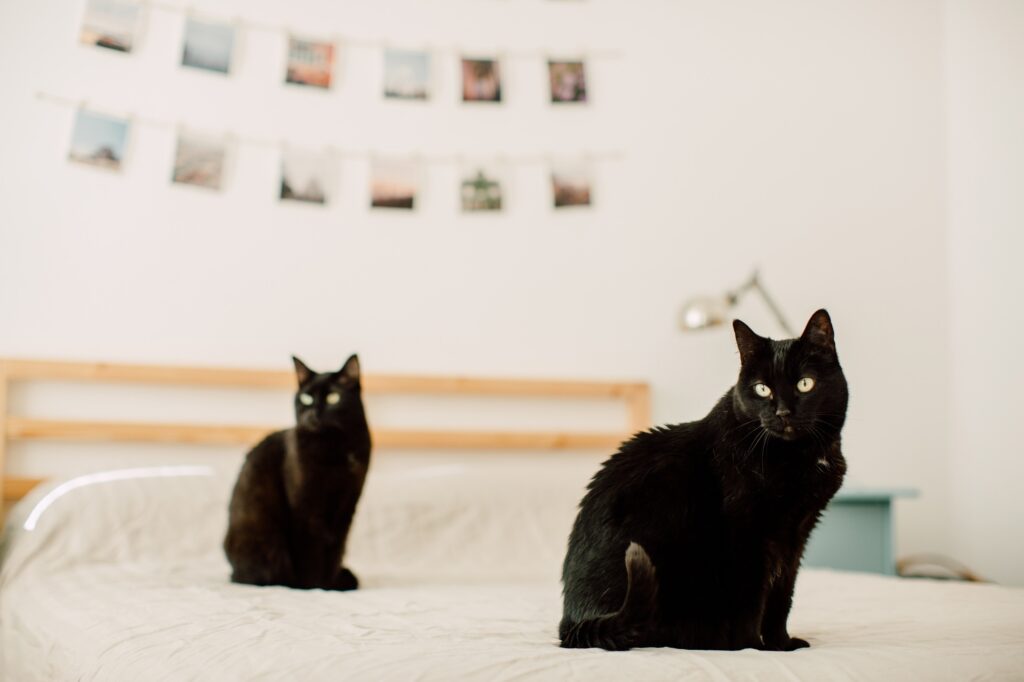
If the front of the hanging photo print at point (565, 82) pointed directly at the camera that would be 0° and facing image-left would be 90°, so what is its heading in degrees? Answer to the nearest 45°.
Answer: approximately 0°

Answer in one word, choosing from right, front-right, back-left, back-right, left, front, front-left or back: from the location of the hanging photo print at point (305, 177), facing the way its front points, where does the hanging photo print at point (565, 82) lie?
left

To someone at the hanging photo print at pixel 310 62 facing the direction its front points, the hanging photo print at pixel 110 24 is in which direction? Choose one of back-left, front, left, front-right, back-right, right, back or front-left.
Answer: right

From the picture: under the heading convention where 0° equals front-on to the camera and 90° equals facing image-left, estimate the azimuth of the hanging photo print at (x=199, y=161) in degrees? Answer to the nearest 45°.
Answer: approximately 0°

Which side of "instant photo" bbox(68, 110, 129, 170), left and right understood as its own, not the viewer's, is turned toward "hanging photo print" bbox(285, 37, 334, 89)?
left
